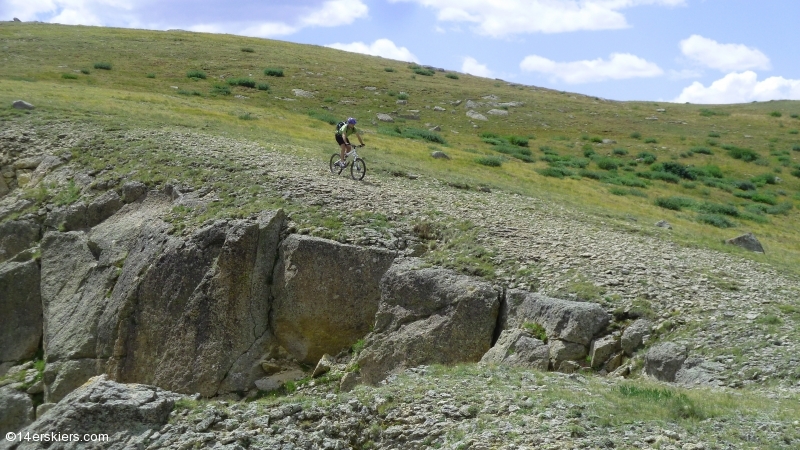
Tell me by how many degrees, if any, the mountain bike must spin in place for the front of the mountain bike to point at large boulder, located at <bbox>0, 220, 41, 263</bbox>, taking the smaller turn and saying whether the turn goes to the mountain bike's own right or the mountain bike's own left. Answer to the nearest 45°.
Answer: approximately 135° to the mountain bike's own right

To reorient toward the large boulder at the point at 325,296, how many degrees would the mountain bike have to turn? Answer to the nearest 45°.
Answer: approximately 45° to its right

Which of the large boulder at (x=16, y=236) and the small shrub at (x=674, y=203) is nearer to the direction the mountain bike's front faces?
the small shrub

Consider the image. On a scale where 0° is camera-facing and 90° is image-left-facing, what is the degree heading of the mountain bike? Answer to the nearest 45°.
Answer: approximately 315°

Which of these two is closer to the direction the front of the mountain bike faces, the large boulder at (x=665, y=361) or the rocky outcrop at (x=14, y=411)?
the large boulder

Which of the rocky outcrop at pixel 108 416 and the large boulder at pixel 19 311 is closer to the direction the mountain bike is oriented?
the rocky outcrop

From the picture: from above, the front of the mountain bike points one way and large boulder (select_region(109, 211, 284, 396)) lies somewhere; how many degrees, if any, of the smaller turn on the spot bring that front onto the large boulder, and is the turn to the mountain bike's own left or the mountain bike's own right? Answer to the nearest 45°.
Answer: approximately 90° to the mountain bike's own right
